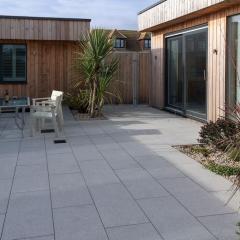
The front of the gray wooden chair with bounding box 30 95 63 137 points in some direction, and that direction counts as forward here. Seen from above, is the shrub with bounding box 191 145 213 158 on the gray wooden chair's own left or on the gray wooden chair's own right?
on the gray wooden chair's own left

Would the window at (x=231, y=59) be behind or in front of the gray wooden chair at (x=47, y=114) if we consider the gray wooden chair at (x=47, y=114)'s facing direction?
behind

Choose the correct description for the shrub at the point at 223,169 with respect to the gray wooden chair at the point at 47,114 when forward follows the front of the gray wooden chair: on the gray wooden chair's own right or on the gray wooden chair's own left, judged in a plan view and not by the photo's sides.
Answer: on the gray wooden chair's own left

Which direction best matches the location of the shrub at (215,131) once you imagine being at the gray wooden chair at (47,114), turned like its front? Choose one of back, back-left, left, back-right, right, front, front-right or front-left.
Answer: back-left

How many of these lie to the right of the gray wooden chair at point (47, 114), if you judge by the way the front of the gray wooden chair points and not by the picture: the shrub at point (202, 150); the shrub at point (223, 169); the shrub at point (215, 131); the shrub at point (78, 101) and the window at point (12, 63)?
2

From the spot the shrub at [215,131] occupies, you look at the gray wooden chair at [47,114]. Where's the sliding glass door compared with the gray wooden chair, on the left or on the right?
right

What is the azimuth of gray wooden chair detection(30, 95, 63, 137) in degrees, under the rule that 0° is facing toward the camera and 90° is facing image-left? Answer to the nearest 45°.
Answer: approximately 90°
